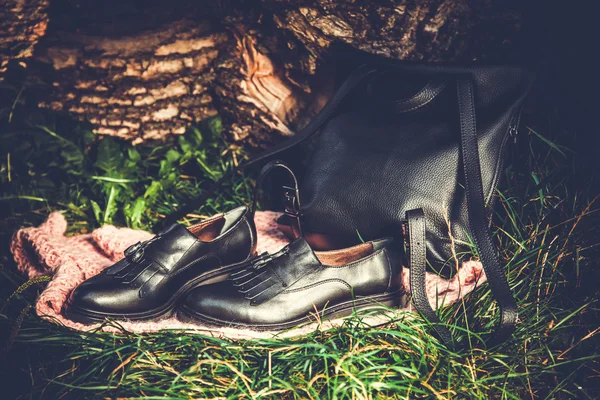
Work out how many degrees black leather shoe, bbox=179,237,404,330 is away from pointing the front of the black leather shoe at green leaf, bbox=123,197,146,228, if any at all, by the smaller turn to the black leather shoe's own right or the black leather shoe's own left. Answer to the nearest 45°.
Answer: approximately 45° to the black leather shoe's own right

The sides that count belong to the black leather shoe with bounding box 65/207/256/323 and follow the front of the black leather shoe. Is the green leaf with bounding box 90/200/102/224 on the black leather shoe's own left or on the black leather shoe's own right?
on the black leather shoe's own right

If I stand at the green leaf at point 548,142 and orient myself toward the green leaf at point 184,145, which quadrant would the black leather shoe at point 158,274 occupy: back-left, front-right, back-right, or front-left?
front-left

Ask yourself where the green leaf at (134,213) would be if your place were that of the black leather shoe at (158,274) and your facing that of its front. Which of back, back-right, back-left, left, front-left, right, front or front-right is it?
back-right

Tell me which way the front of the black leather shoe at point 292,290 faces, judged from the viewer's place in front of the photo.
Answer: facing to the left of the viewer

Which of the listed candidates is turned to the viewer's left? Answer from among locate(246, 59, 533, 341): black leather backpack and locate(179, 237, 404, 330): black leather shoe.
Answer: the black leather shoe

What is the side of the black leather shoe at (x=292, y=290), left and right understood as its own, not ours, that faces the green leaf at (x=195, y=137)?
right

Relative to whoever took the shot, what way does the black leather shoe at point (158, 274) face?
facing the viewer and to the left of the viewer

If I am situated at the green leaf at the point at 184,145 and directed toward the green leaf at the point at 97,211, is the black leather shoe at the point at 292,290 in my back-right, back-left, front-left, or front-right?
front-left

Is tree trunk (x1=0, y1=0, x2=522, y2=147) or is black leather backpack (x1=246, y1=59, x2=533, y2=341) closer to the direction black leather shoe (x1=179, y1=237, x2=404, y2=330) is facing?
the tree trunk
